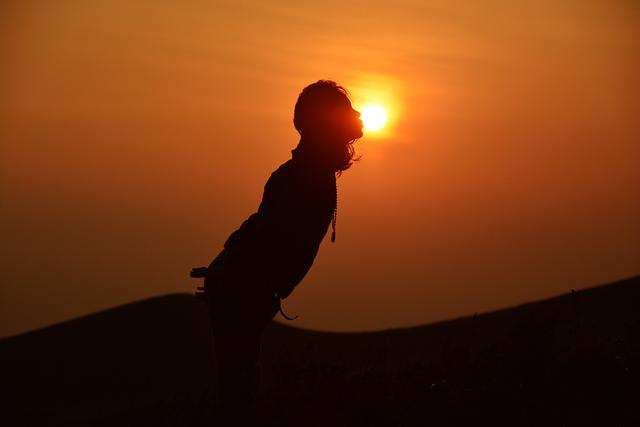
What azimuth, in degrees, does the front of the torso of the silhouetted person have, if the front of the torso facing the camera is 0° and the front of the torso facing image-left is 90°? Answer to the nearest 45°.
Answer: approximately 270°

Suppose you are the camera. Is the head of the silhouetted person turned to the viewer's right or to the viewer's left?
to the viewer's right
